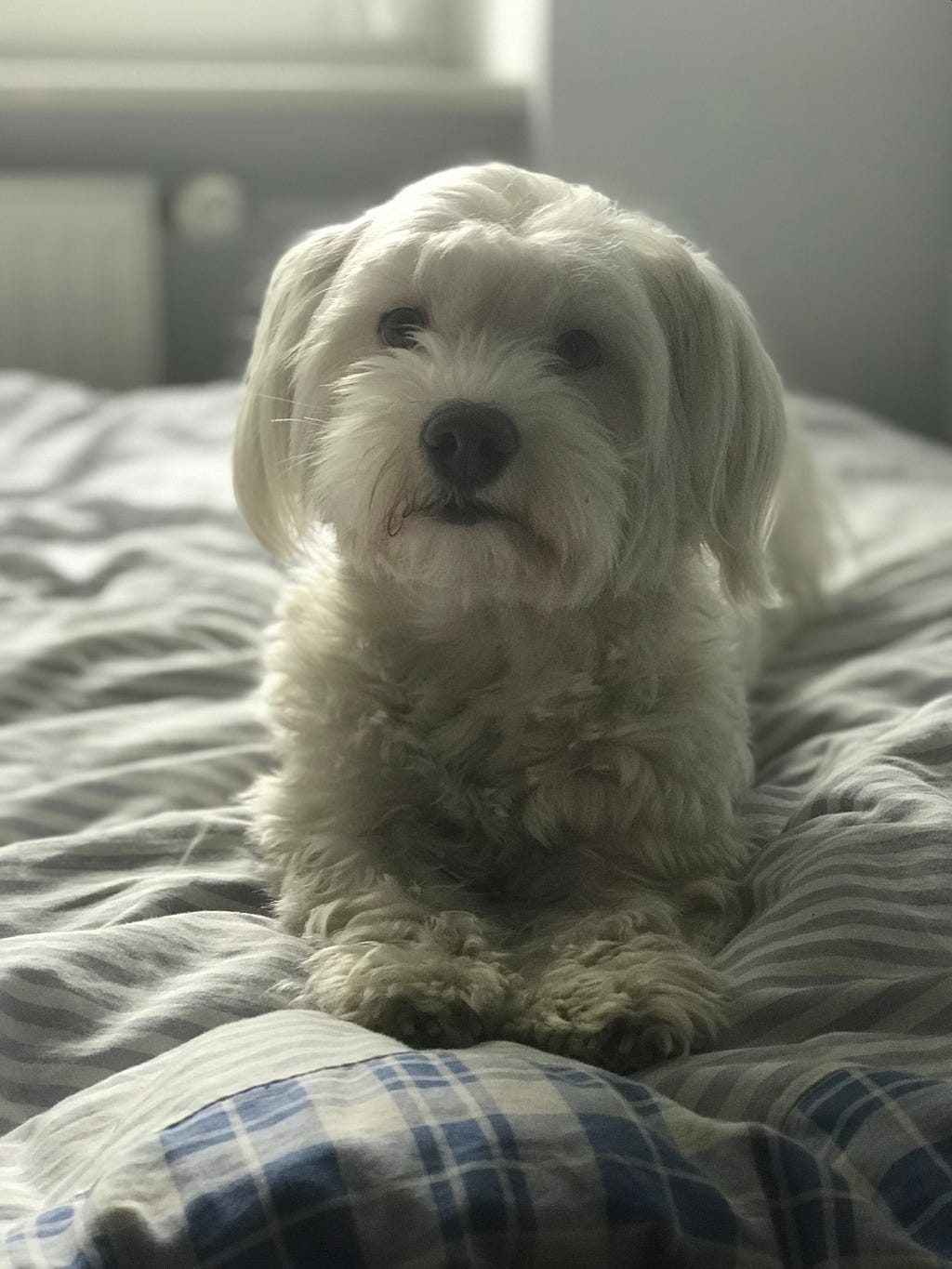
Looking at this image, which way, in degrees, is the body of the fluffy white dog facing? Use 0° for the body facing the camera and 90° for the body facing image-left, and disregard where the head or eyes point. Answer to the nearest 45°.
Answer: approximately 0°
